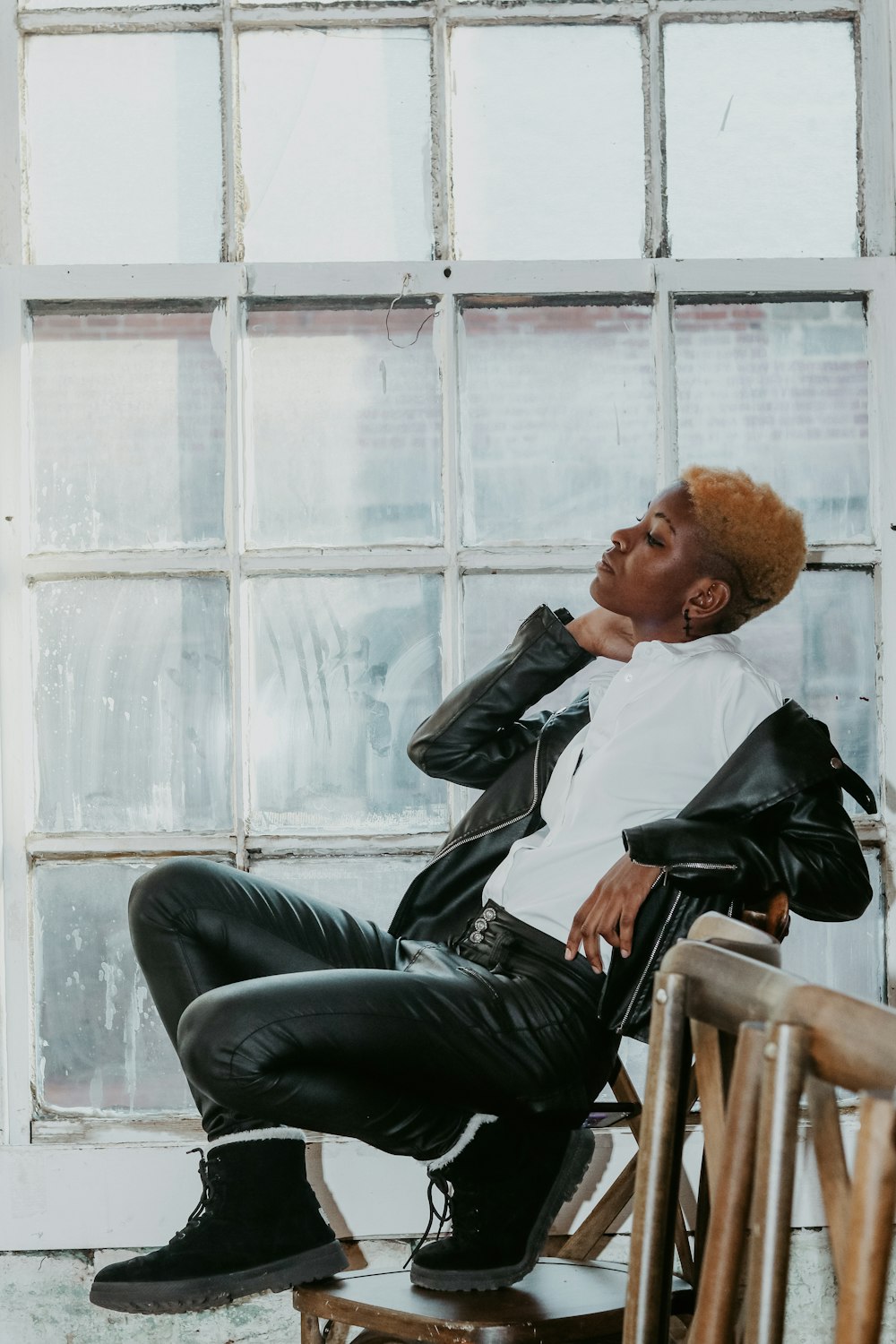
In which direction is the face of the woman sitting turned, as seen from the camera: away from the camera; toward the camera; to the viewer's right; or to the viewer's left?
to the viewer's left

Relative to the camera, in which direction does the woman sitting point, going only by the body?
to the viewer's left
